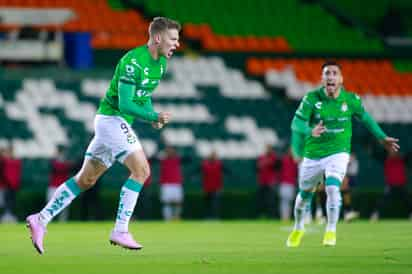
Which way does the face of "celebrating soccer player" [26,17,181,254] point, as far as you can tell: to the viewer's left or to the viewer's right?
to the viewer's right

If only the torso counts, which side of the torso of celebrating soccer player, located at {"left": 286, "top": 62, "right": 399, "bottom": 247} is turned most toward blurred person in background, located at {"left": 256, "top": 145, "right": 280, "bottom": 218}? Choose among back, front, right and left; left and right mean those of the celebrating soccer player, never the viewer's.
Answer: back

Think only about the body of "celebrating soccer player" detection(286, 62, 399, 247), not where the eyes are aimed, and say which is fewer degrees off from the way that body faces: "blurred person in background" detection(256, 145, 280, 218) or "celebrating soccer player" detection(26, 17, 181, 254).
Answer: the celebrating soccer player

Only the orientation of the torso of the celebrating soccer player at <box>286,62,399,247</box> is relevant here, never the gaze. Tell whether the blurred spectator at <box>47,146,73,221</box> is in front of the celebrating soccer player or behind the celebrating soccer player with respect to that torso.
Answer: behind

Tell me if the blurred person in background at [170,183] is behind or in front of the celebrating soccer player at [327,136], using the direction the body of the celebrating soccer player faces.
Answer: behind

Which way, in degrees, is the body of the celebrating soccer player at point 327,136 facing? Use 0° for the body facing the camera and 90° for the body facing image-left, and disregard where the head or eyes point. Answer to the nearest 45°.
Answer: approximately 0°

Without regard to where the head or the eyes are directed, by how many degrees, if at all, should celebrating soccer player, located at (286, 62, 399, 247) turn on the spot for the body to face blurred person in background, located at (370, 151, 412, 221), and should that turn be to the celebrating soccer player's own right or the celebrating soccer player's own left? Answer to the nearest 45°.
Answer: approximately 180°

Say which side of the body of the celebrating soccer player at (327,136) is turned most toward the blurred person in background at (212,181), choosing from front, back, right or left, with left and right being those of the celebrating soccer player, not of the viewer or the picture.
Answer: back

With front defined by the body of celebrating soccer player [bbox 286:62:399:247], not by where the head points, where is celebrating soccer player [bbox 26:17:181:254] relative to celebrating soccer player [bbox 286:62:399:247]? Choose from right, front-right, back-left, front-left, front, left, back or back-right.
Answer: front-right
